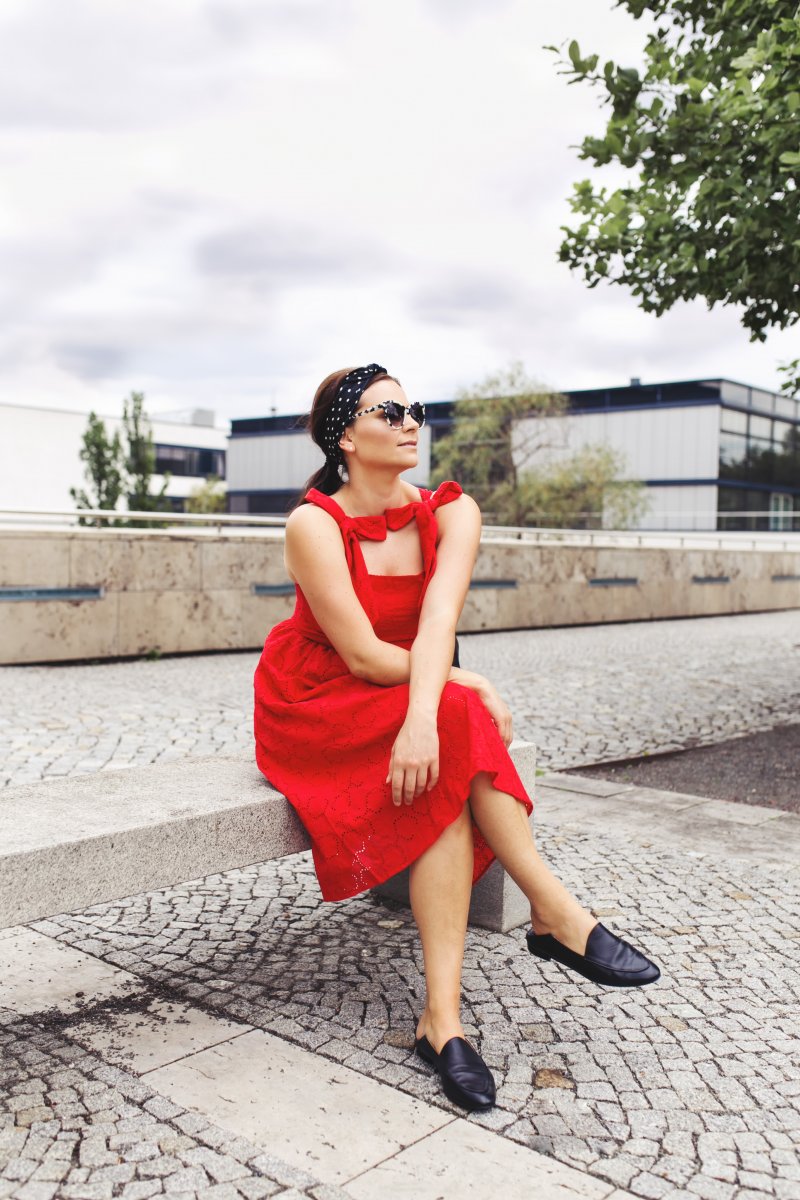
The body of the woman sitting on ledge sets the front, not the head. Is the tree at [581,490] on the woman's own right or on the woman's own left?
on the woman's own left

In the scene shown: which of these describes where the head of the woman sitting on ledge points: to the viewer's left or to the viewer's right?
to the viewer's right

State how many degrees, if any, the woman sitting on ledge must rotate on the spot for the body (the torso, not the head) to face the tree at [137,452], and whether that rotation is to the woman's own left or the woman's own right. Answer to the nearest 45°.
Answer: approximately 135° to the woman's own left

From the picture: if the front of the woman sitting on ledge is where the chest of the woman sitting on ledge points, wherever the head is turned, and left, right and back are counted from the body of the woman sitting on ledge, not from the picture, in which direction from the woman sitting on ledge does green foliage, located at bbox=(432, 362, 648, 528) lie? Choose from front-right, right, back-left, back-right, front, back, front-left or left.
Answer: back-left

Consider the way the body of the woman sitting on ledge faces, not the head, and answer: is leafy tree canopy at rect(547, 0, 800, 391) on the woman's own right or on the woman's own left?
on the woman's own left

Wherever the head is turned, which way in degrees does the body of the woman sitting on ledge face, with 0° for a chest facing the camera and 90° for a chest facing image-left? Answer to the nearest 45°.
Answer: approximately 315°

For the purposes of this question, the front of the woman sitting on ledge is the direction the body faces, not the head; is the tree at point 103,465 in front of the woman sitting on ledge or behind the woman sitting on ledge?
behind
